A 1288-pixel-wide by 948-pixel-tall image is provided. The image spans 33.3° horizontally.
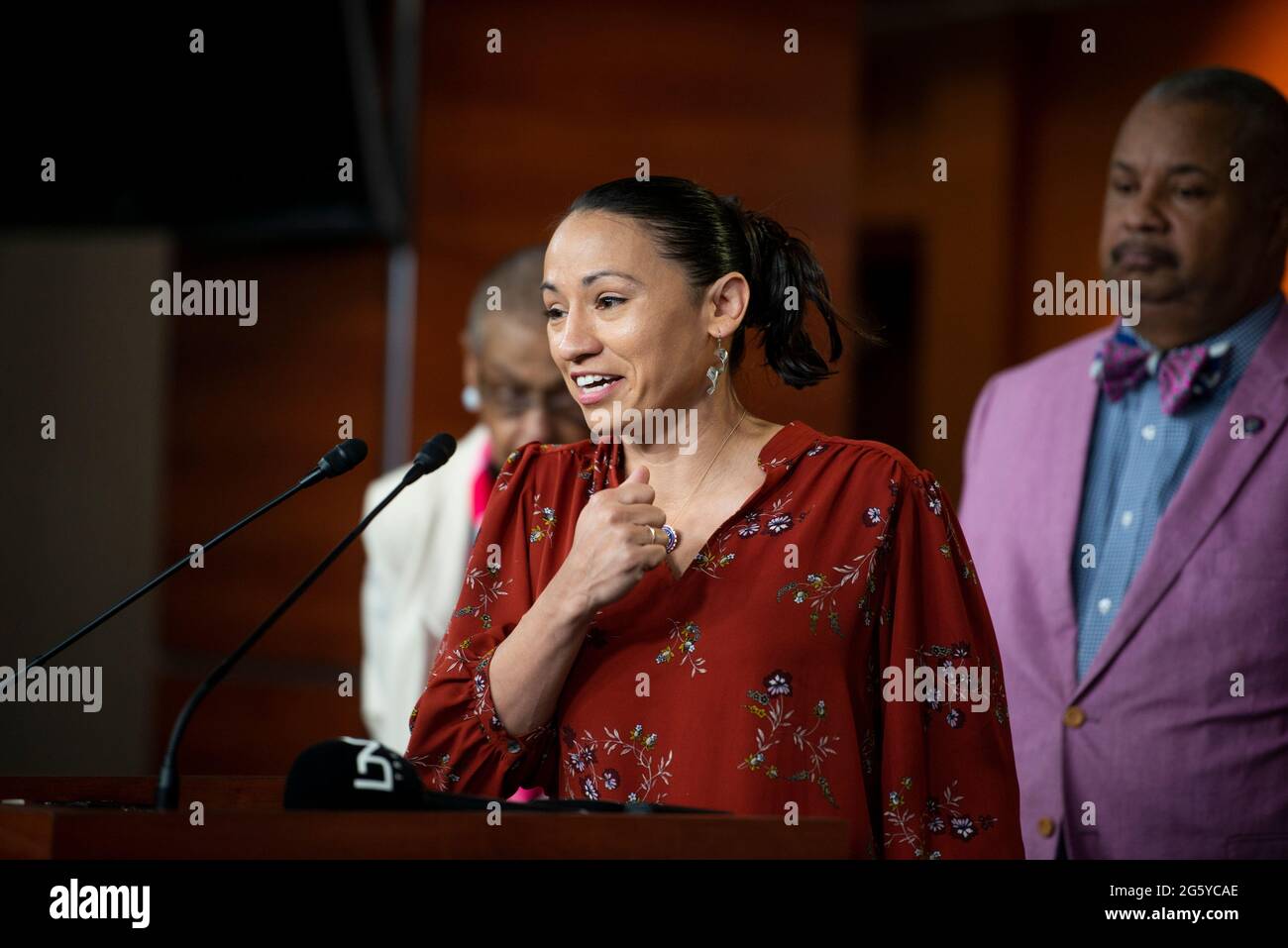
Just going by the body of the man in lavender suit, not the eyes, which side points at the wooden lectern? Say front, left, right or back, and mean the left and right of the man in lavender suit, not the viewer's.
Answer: front

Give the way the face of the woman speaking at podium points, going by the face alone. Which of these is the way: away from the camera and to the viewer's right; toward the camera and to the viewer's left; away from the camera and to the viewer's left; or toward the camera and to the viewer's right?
toward the camera and to the viewer's left

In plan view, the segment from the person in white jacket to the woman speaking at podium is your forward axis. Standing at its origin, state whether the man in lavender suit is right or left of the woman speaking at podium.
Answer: left

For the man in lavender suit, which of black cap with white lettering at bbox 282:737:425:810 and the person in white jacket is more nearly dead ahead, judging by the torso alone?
the black cap with white lettering

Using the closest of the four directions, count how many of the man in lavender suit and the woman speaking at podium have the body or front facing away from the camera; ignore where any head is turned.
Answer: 0

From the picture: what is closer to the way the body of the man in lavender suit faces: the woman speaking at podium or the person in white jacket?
the woman speaking at podium

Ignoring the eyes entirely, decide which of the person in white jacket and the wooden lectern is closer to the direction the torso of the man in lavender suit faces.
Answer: the wooden lectern

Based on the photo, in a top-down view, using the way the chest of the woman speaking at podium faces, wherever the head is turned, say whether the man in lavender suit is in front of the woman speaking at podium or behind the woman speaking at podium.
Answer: behind

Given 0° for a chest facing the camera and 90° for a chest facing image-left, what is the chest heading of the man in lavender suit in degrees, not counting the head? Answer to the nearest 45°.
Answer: approximately 45°

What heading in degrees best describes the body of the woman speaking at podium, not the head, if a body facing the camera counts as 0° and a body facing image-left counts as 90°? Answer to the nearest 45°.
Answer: approximately 45°

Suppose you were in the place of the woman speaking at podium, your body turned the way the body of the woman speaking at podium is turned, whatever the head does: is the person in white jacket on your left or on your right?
on your right
